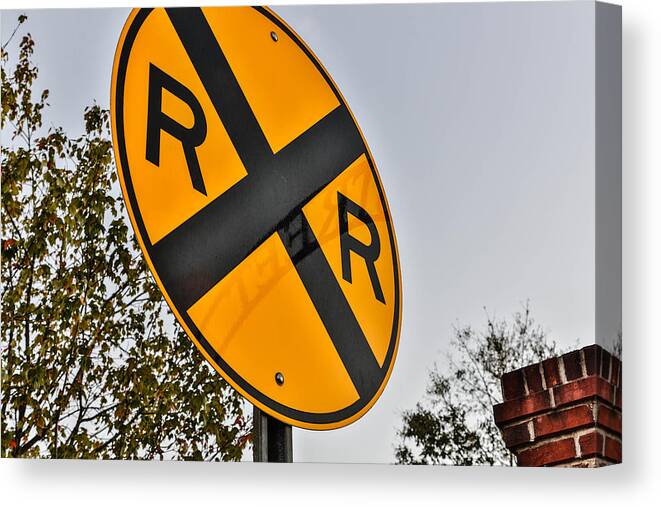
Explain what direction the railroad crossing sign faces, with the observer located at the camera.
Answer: facing the viewer and to the right of the viewer

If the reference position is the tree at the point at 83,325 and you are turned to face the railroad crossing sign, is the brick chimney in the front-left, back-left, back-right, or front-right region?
front-left

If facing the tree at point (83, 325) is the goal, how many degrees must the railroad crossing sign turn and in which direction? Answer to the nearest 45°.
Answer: approximately 180°

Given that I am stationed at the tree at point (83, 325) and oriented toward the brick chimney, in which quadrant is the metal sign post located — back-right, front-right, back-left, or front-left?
front-right

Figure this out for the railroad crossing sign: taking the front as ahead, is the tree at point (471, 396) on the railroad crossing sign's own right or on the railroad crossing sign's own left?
on the railroad crossing sign's own left

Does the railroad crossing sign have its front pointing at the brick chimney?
no

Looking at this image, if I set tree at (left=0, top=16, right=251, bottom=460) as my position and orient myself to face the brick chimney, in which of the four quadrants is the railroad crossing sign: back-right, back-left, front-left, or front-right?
front-right
